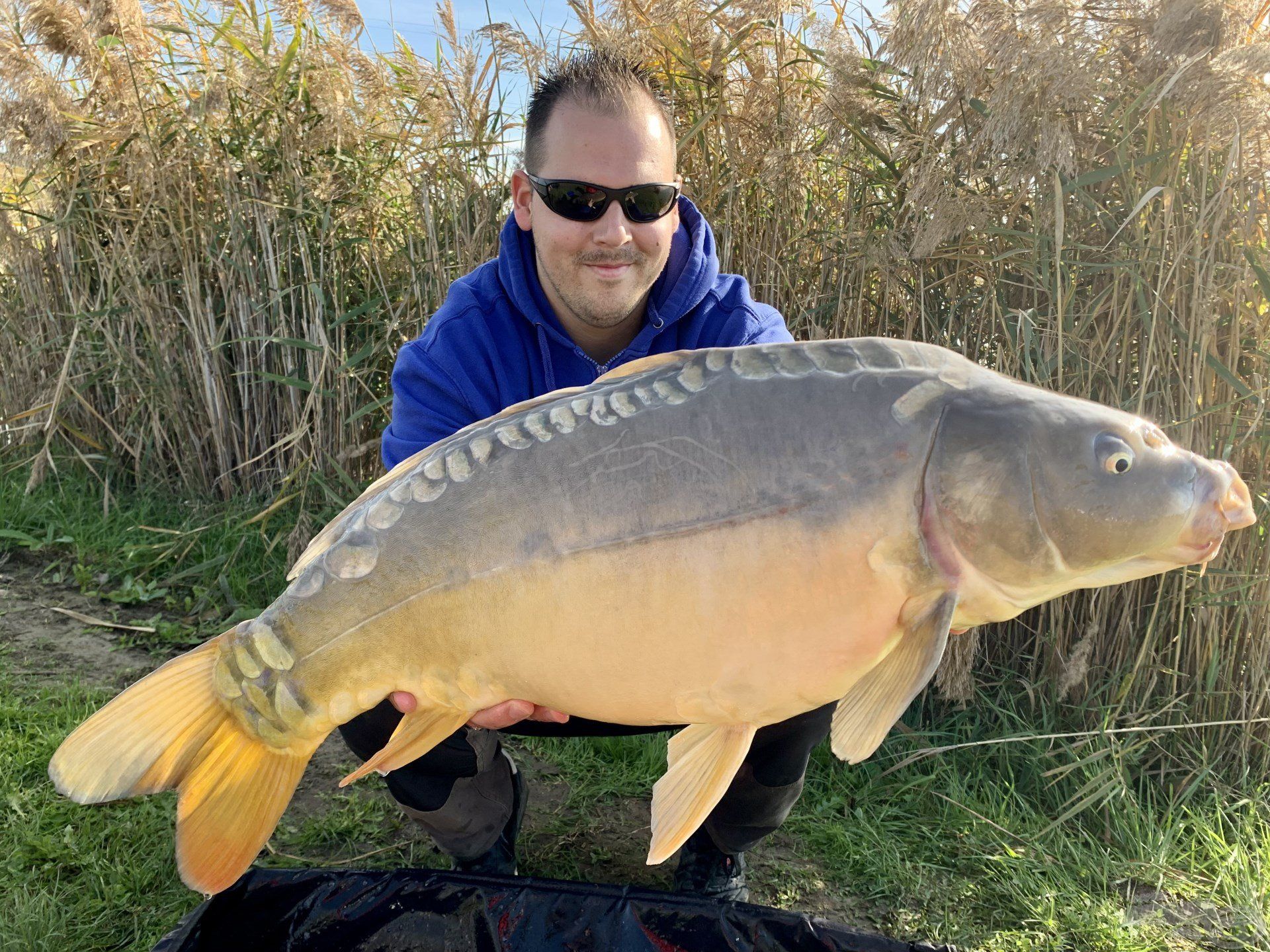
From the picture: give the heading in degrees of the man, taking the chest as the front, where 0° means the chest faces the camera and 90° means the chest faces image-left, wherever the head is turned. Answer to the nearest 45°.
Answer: approximately 0°
